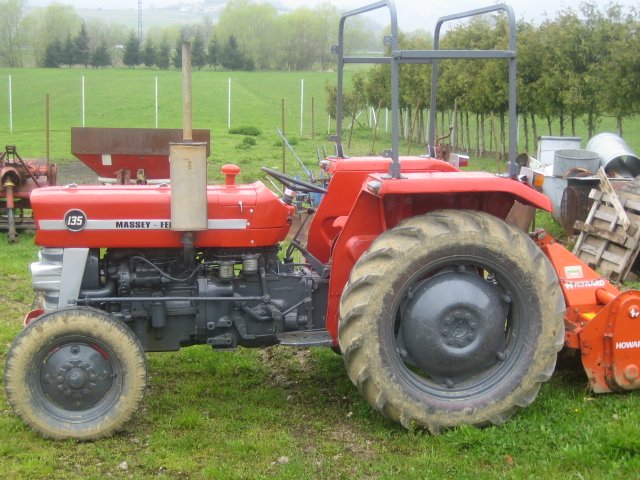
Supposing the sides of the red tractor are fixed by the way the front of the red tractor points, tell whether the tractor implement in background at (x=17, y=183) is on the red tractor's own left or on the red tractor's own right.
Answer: on the red tractor's own right

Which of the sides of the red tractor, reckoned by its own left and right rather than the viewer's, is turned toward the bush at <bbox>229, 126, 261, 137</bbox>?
right

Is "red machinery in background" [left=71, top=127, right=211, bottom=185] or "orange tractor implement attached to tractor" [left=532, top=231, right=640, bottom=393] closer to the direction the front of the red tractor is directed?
the red machinery in background

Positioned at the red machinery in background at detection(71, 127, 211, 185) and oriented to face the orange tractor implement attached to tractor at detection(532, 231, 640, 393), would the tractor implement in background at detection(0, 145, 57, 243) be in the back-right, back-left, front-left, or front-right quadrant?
back-right

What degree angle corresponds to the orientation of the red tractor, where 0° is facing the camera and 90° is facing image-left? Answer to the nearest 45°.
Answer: approximately 90°

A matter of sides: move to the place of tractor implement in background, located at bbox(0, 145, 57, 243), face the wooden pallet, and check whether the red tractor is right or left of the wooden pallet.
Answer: right

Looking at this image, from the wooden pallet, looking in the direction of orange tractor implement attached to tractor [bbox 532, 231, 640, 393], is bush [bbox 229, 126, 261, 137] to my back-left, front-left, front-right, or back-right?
back-right

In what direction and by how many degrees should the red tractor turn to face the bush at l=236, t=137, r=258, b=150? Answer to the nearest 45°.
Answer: approximately 90° to its right

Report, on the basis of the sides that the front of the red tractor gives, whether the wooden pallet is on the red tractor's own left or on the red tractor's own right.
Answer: on the red tractor's own right
